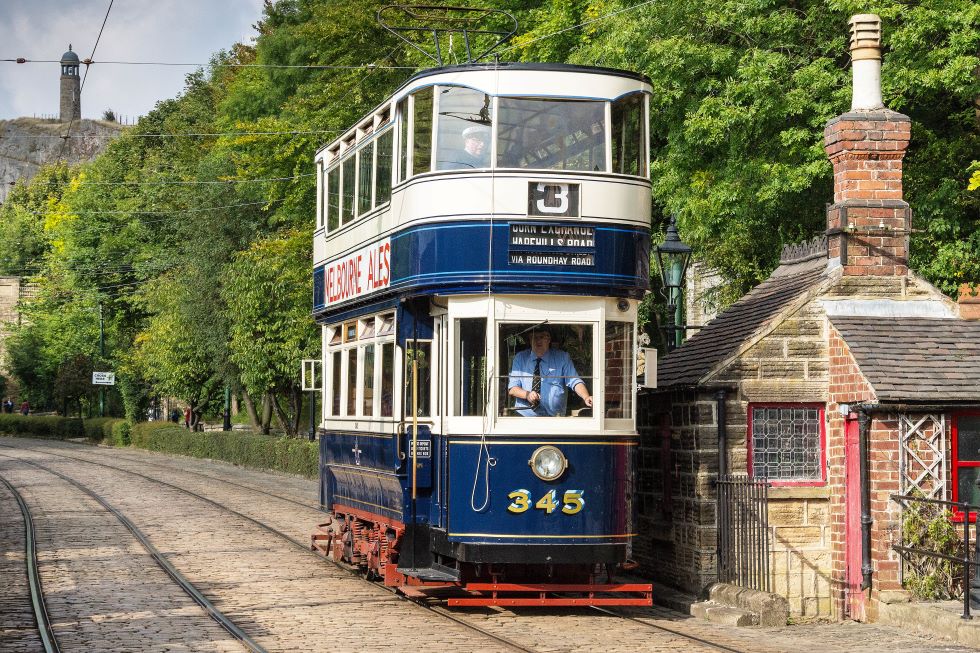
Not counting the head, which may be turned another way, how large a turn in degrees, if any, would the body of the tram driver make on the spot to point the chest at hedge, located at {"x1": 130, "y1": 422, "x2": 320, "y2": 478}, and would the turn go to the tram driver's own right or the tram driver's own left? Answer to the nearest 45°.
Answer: approximately 180°

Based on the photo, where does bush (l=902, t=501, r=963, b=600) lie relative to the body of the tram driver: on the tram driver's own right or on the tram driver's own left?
on the tram driver's own left

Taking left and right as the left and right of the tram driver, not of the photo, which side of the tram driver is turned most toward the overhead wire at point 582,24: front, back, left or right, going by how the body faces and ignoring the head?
back

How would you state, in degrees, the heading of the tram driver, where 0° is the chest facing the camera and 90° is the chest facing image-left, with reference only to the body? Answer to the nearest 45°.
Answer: approximately 0°

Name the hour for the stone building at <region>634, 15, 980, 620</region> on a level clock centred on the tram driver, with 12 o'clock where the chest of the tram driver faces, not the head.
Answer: The stone building is roughly at 8 o'clock from the tram driver.

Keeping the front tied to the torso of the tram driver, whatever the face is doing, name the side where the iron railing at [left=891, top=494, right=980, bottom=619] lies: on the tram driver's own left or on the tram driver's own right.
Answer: on the tram driver's own left

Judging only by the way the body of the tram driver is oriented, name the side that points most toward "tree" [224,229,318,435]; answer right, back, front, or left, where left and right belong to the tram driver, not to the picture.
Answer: back
